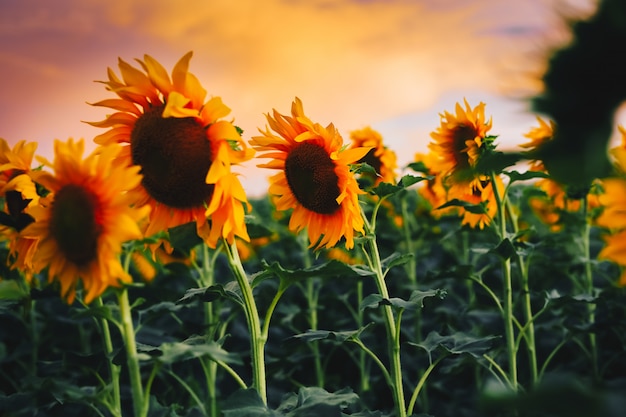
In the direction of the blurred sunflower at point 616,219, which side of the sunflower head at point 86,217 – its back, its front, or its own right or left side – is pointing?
left

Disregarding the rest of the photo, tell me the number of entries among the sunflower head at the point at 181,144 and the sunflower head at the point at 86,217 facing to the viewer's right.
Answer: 0

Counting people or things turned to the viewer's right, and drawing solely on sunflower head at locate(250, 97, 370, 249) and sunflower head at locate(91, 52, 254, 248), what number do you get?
0

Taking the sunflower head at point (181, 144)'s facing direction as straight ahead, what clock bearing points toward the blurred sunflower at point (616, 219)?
The blurred sunflower is roughly at 9 o'clock from the sunflower head.

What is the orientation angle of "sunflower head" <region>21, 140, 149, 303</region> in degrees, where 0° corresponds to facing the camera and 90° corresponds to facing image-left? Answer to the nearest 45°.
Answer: approximately 45°
